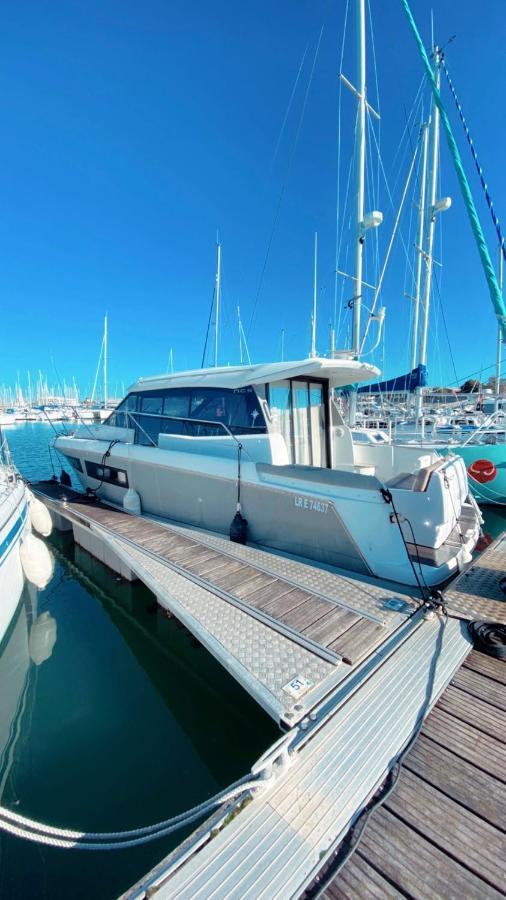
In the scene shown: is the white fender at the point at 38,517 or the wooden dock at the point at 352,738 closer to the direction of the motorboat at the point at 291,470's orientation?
the white fender

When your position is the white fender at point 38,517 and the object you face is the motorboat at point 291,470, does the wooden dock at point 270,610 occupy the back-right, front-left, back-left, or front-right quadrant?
front-right

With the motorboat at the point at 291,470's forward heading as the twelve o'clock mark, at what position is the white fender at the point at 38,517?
The white fender is roughly at 11 o'clock from the motorboat.
